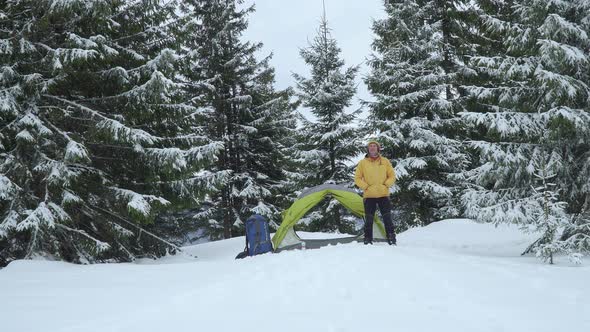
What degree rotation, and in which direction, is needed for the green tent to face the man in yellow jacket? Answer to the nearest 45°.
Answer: approximately 45° to its left

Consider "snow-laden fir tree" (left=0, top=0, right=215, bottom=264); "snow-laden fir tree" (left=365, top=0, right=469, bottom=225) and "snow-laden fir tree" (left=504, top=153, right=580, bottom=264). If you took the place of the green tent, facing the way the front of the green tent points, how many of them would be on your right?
1

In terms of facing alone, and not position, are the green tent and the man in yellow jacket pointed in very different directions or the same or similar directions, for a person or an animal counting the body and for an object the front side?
same or similar directions

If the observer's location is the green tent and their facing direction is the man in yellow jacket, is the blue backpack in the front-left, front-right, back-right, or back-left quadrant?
back-right

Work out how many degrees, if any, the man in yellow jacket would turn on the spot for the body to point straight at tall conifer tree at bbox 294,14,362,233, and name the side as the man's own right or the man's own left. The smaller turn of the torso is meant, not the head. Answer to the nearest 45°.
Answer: approximately 180°

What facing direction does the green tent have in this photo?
toward the camera

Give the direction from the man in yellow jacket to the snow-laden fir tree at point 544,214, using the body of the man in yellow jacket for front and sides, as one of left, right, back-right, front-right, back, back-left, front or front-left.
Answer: left

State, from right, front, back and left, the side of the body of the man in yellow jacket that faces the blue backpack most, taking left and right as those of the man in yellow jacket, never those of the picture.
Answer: right

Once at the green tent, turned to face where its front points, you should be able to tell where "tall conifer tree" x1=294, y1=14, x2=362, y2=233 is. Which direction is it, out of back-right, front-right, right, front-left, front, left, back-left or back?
back

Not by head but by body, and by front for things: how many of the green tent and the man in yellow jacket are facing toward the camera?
2

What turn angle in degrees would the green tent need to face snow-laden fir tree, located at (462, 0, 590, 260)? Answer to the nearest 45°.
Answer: approximately 90° to its left

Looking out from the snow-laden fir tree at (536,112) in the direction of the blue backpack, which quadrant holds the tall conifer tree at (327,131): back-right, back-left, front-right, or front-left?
front-right

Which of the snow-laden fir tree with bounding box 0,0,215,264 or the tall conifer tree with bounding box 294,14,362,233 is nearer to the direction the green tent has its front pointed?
the snow-laden fir tree

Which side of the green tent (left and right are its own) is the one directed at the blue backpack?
right

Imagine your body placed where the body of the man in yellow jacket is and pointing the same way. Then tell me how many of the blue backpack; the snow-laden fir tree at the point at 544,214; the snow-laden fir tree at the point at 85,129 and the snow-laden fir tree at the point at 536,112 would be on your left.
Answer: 2
